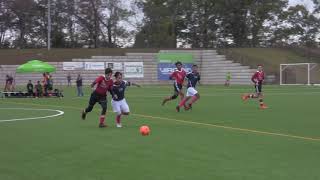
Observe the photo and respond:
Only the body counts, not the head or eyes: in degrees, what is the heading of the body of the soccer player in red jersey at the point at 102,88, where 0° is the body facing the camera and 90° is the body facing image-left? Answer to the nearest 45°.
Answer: approximately 315°
